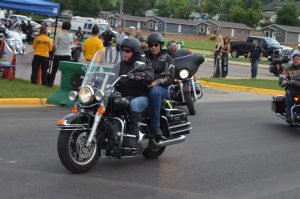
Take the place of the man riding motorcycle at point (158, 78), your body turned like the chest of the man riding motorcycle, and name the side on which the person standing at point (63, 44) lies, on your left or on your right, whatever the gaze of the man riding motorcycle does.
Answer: on your right

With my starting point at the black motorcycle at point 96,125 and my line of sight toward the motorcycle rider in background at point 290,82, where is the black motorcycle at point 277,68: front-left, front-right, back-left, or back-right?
front-left

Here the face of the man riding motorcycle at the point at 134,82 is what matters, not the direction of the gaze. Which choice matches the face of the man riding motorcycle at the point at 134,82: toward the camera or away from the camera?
toward the camera

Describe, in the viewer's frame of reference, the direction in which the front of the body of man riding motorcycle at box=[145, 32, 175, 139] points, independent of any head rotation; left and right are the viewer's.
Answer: facing the viewer and to the left of the viewer

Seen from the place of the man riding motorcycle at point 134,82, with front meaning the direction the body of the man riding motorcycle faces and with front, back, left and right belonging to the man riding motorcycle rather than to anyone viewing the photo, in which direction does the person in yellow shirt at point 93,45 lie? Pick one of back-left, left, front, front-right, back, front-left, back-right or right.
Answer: back-right

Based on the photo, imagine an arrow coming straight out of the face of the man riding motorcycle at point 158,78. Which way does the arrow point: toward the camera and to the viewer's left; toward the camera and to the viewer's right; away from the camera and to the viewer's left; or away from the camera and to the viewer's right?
toward the camera and to the viewer's left

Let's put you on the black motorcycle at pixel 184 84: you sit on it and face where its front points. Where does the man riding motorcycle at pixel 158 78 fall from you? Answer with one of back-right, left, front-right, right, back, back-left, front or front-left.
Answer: front

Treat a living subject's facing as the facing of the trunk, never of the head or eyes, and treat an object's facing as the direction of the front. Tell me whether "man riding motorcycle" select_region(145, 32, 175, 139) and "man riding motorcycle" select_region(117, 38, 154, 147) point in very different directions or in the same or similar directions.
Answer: same or similar directions

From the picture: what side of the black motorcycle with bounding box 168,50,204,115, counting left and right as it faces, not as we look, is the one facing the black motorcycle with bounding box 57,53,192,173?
front

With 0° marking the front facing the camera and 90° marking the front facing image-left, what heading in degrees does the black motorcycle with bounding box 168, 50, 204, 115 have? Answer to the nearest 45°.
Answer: approximately 0°
